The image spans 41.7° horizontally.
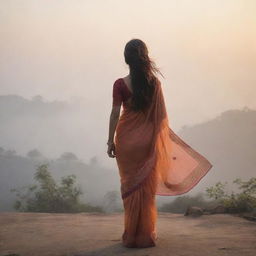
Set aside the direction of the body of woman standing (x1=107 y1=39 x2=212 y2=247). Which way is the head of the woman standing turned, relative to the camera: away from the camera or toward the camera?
away from the camera

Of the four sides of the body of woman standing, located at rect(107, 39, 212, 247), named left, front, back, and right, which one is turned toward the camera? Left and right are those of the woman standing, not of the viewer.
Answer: back
